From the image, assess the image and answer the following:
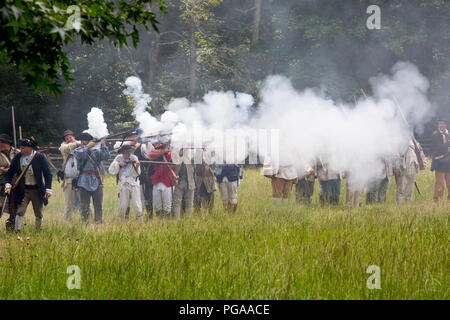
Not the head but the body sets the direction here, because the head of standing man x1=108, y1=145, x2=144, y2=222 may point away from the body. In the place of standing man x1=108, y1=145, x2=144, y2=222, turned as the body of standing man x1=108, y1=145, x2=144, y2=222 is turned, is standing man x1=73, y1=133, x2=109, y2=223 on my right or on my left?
on my right

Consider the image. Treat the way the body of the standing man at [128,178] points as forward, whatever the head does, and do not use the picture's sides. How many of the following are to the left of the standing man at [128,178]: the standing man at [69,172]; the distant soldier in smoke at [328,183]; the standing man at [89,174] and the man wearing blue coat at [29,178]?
1

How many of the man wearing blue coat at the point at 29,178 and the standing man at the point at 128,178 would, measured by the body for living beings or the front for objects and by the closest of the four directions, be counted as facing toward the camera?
2

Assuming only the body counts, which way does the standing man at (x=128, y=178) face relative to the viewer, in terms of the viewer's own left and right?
facing the viewer

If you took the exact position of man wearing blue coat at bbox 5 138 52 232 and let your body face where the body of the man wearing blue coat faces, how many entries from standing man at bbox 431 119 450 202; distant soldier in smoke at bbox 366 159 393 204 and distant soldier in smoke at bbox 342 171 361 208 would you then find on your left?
3

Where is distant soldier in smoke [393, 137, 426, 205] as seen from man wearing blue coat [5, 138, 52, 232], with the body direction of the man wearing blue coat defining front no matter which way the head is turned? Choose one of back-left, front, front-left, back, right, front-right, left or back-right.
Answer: left

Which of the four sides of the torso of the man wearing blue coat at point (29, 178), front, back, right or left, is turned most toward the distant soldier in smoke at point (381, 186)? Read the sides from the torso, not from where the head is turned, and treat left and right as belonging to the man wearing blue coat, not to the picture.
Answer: left

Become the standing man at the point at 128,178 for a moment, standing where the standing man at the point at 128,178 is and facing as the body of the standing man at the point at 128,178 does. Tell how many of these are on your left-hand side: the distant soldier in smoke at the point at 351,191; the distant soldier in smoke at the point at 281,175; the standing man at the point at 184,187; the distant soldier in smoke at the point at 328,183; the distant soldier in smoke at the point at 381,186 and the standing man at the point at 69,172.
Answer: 5

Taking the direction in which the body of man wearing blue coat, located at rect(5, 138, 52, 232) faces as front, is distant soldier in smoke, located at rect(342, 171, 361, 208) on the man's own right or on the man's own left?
on the man's own left

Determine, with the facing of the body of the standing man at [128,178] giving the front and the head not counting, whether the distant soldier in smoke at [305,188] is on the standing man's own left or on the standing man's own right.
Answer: on the standing man's own left
